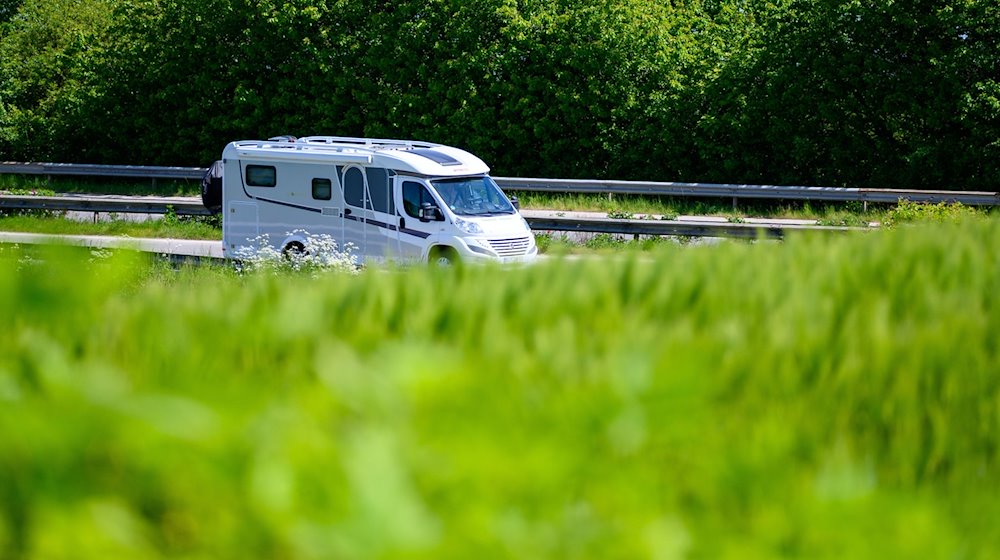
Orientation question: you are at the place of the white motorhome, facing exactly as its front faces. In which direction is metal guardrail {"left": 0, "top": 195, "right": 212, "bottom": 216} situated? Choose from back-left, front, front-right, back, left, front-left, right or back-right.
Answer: back

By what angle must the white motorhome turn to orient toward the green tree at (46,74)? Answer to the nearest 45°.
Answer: approximately 180°

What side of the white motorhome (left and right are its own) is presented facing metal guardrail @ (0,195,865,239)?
left

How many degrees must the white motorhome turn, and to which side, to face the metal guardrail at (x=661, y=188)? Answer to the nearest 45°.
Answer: approximately 90° to its left

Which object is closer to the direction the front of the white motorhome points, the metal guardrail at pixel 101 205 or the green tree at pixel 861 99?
the green tree

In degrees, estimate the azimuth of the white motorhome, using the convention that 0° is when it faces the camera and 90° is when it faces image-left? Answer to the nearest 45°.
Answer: approximately 315°

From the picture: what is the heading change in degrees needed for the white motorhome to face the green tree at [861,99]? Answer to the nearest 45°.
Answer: approximately 90° to its left
